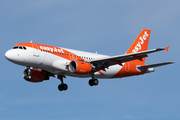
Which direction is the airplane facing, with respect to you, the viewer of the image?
facing the viewer and to the left of the viewer
